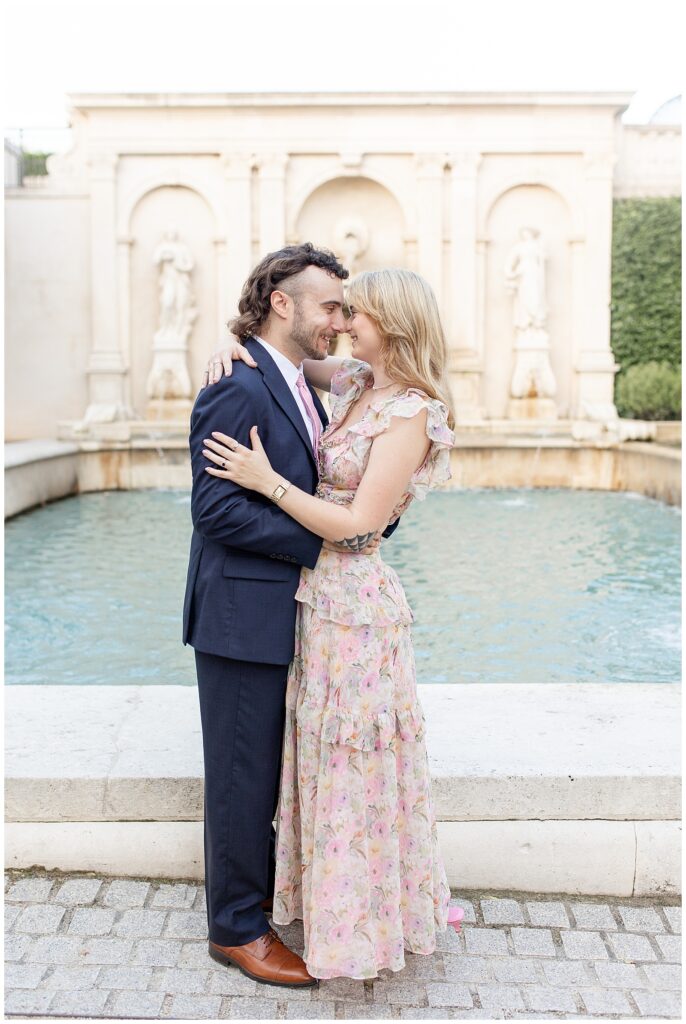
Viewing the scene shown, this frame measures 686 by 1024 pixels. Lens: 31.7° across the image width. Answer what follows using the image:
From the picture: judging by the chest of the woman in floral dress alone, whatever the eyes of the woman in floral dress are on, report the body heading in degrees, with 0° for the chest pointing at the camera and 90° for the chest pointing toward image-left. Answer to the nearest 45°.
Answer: approximately 90°

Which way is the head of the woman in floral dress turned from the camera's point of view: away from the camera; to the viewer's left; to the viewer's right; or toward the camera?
to the viewer's left

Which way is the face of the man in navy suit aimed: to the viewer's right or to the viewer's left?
to the viewer's right

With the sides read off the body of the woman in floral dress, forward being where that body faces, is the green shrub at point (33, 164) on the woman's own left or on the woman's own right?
on the woman's own right

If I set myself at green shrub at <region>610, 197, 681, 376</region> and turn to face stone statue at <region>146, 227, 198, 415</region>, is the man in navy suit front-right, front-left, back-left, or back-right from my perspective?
front-left

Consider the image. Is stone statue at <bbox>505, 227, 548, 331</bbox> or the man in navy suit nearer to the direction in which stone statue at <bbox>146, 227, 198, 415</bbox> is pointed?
the man in navy suit

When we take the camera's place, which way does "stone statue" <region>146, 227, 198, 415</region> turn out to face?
facing the viewer

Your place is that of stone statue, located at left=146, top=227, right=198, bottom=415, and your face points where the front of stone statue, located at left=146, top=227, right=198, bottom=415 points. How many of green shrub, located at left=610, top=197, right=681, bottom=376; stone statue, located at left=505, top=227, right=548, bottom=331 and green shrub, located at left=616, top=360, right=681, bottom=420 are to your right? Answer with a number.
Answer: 0

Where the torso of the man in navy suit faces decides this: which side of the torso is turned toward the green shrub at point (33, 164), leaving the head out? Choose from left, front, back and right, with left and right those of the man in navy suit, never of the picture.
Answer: left

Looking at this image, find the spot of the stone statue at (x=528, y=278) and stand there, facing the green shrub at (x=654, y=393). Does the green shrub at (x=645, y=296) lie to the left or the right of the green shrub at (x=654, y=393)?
left

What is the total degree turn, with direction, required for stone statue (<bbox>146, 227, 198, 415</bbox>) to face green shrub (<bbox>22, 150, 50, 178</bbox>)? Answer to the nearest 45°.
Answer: approximately 135° to its right

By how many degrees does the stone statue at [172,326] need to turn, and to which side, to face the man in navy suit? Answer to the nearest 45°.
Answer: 0° — it already faces them

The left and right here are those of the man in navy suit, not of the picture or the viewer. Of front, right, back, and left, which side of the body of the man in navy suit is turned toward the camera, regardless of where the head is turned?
right

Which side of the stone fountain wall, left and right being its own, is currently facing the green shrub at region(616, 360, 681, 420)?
left

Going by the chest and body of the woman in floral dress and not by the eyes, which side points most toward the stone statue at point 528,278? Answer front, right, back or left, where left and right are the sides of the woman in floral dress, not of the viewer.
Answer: right

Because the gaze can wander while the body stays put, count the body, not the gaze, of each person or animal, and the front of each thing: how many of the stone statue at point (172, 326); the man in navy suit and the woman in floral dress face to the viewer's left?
1

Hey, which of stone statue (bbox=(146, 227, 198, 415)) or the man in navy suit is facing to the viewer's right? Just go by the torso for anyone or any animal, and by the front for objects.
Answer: the man in navy suit

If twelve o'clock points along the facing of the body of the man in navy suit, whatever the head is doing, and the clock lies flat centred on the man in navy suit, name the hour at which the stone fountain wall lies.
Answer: The stone fountain wall is roughly at 9 o'clock from the man in navy suit.

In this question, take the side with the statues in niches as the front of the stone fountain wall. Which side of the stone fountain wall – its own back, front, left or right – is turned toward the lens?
front

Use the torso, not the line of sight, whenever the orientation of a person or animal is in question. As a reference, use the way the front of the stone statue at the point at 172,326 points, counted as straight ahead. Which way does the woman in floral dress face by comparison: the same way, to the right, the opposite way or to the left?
to the right
